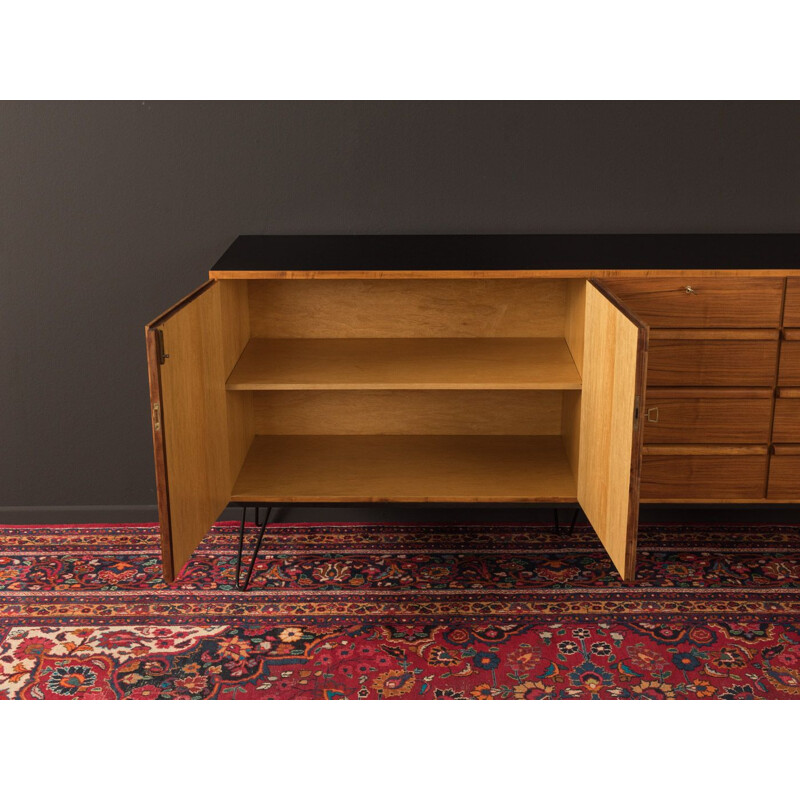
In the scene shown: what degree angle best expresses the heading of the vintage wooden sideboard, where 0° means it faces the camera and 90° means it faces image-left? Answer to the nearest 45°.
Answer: approximately 0°
